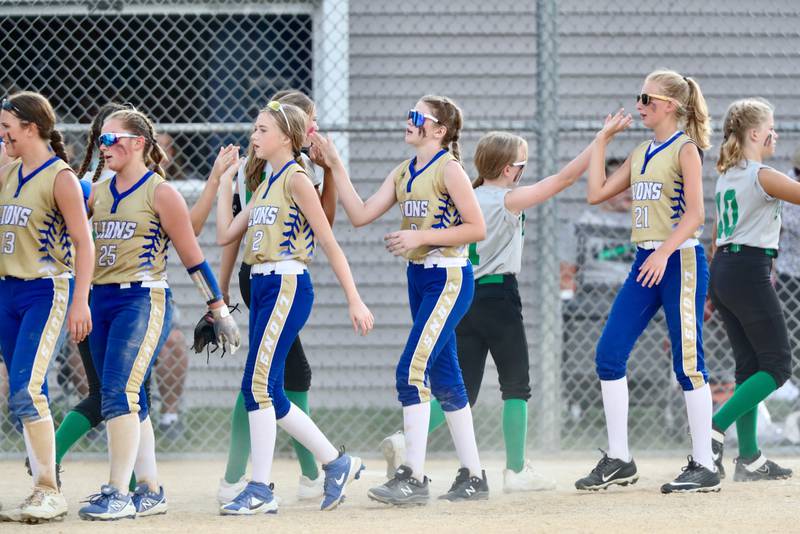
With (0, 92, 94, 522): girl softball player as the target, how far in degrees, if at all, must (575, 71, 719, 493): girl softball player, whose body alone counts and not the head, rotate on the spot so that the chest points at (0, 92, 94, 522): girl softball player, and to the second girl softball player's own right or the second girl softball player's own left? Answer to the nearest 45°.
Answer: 0° — they already face them

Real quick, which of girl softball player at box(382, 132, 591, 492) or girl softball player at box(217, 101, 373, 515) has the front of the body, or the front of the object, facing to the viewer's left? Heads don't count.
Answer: girl softball player at box(217, 101, 373, 515)

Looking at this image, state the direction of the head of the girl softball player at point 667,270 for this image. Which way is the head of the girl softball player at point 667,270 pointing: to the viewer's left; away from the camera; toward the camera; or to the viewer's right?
to the viewer's left

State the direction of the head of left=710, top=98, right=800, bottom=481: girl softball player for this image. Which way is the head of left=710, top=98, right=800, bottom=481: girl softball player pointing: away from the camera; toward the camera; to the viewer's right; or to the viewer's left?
to the viewer's right

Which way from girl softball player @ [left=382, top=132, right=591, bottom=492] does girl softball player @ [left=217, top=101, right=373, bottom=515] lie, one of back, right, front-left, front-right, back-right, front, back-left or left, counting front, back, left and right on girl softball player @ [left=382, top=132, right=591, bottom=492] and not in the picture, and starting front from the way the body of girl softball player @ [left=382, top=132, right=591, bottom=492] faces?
back-right

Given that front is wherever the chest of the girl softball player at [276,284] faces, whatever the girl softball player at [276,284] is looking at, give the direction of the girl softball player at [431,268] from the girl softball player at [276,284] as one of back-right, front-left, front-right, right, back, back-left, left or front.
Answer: back

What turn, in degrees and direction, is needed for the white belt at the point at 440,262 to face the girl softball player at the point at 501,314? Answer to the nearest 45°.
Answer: approximately 180°

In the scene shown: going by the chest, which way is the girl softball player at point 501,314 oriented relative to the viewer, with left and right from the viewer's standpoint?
facing to the right of the viewer

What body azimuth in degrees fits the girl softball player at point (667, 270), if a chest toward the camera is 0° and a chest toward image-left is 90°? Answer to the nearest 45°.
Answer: approximately 45°

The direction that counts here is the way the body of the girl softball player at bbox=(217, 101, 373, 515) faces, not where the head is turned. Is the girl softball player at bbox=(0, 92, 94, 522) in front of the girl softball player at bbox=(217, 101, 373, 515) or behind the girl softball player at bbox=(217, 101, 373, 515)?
in front

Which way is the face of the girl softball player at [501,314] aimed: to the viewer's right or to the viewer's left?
to the viewer's right

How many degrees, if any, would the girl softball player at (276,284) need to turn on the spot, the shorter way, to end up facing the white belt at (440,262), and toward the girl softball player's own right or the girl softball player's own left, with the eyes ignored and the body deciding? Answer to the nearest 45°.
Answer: approximately 180°

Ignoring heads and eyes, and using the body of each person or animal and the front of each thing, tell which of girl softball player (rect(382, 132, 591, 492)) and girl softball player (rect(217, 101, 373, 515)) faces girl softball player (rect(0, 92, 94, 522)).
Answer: girl softball player (rect(217, 101, 373, 515))
